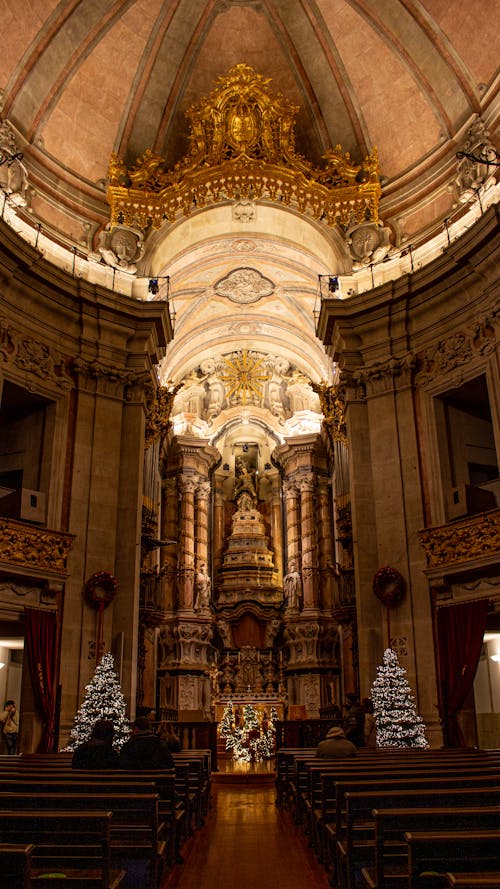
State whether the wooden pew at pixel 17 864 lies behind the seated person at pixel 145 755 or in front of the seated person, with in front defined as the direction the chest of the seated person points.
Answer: behind

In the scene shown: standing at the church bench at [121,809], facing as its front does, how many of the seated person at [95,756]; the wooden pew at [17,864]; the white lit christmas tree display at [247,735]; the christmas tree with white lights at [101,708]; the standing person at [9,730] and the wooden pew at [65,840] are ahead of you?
4

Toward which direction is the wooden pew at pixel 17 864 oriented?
away from the camera

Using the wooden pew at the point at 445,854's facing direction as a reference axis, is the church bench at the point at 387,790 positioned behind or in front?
in front

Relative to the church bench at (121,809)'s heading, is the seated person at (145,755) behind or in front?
in front

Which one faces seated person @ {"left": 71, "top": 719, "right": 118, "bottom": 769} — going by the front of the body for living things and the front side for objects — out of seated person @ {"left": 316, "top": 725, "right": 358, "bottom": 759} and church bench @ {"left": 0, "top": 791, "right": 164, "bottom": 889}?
the church bench

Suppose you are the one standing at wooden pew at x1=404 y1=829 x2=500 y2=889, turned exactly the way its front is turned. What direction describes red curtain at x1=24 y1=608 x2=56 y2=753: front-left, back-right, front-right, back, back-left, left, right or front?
front-left

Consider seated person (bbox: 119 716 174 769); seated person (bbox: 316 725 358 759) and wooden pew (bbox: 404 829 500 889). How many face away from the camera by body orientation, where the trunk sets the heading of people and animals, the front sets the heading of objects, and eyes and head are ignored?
3

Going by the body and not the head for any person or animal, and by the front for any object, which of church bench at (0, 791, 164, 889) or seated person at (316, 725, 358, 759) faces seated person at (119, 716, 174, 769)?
the church bench

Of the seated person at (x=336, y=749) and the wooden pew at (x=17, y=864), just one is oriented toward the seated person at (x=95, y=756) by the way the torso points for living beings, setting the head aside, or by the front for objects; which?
the wooden pew

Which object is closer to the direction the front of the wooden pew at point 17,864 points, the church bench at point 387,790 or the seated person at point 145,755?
the seated person

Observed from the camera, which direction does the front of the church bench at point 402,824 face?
facing away from the viewer

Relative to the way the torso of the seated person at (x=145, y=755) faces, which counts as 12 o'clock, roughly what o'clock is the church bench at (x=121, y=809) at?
The church bench is roughly at 6 o'clock from the seated person.

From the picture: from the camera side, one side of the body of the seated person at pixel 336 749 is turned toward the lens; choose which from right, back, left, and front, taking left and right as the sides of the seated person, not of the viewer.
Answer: back
